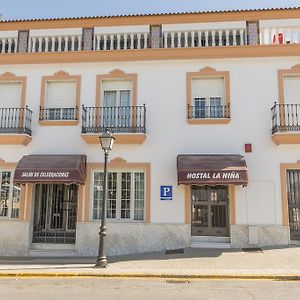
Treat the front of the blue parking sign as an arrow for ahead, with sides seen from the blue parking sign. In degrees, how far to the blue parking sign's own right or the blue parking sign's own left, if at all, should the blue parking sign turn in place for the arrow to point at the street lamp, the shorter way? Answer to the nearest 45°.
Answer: approximately 45° to the blue parking sign's own right

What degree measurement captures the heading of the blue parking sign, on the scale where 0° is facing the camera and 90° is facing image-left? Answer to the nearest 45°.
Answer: approximately 0°
